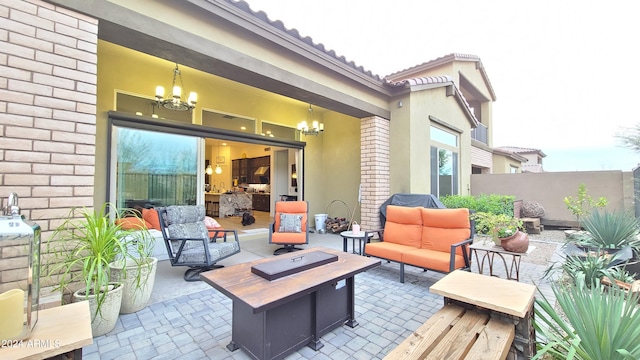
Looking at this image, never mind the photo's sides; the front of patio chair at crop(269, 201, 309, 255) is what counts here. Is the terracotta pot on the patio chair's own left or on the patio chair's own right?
on the patio chair's own left

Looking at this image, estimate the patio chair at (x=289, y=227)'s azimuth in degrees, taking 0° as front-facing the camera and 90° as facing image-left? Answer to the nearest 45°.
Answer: approximately 0°

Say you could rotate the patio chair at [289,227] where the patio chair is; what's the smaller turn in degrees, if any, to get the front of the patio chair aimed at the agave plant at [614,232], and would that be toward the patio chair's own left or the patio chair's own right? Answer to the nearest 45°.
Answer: approximately 45° to the patio chair's own left

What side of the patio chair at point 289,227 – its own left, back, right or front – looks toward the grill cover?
left

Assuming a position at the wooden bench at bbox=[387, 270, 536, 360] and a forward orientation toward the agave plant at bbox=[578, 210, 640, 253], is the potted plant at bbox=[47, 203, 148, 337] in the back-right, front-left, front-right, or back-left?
back-left

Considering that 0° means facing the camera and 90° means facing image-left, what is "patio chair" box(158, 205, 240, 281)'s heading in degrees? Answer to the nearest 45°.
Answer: approximately 315°
